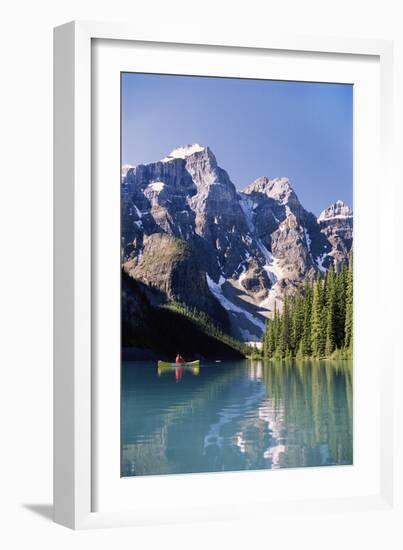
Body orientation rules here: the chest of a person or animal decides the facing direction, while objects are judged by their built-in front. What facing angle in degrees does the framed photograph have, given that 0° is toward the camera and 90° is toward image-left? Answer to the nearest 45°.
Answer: approximately 315°
